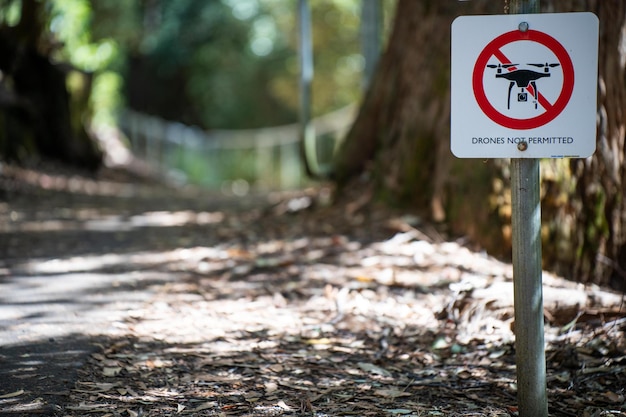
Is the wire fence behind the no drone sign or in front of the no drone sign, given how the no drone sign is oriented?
behind

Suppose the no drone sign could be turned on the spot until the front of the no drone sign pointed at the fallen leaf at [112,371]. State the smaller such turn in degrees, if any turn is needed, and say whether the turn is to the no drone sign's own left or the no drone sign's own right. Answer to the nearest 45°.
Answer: approximately 90° to the no drone sign's own right

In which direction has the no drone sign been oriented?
toward the camera

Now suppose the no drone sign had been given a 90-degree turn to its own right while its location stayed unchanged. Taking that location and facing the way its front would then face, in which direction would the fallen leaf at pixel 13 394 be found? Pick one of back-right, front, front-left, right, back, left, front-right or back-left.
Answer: front

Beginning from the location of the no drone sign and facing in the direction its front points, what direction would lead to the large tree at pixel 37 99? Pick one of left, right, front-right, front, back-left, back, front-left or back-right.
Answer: back-right

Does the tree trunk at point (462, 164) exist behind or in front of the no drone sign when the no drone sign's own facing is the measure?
behind
